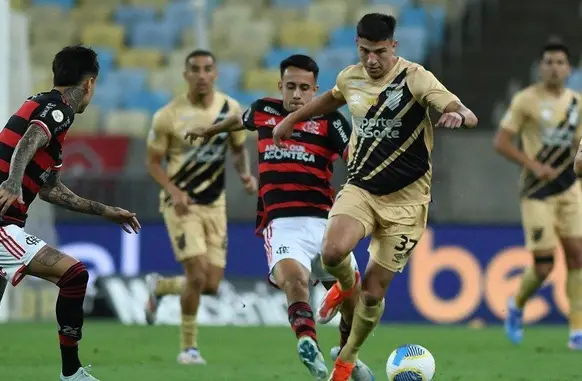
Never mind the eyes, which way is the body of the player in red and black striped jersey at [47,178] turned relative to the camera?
to the viewer's right

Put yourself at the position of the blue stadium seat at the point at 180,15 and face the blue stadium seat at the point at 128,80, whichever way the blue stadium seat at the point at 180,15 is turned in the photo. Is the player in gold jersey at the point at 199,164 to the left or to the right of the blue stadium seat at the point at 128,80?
left

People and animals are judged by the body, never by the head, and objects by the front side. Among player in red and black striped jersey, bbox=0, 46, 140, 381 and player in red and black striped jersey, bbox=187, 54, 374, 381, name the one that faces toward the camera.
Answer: player in red and black striped jersey, bbox=187, 54, 374, 381

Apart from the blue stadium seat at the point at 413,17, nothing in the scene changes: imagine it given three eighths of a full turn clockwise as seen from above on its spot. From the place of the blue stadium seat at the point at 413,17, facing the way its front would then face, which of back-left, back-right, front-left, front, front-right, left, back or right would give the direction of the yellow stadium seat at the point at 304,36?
front-left

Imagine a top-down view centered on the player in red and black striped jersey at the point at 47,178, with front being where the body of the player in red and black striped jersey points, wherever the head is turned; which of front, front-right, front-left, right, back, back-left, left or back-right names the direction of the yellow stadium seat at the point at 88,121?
left

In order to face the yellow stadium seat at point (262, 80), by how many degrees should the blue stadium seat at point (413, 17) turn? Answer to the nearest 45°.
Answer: approximately 45° to its right

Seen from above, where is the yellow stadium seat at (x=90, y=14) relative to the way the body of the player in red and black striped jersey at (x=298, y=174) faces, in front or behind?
behind

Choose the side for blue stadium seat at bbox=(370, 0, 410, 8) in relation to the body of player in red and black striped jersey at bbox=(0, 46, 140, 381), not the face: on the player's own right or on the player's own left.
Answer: on the player's own left

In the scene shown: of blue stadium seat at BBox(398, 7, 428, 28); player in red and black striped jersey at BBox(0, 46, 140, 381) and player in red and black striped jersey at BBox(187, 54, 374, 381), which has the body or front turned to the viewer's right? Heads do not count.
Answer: player in red and black striped jersey at BBox(0, 46, 140, 381)

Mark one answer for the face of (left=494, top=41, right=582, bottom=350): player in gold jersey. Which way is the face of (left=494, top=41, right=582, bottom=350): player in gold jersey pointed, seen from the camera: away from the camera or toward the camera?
toward the camera

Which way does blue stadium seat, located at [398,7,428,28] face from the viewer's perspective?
toward the camera

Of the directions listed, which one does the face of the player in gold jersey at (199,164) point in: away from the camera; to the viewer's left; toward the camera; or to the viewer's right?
toward the camera

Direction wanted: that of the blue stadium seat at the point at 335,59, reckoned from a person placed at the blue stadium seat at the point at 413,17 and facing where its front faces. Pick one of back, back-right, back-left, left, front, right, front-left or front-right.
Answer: front-right

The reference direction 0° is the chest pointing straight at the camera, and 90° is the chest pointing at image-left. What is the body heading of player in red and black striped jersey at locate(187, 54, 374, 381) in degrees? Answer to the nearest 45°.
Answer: approximately 0°

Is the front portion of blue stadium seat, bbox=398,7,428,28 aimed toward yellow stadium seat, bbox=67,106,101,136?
no

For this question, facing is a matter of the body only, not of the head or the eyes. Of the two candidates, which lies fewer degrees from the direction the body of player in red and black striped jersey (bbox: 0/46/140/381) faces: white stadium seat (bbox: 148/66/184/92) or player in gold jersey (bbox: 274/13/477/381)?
the player in gold jersey

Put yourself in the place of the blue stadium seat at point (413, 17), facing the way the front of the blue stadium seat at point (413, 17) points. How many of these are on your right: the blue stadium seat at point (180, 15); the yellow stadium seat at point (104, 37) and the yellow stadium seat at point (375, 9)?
3

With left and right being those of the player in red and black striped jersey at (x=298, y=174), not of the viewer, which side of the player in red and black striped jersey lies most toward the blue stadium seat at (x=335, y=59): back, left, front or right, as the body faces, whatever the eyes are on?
back

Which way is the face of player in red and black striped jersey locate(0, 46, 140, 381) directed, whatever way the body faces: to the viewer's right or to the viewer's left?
to the viewer's right

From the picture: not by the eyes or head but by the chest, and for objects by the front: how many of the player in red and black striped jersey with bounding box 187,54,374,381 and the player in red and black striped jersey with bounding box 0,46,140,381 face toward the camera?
1

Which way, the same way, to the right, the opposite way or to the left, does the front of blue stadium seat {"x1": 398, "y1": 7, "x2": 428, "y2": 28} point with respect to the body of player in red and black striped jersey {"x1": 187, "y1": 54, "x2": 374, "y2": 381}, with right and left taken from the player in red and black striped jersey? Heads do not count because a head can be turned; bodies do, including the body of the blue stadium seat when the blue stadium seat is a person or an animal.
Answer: the same way
